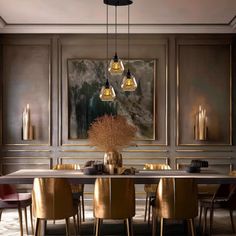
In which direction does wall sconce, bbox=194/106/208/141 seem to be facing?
toward the camera

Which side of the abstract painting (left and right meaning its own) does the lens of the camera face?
front

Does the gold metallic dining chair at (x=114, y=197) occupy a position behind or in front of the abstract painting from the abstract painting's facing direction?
in front

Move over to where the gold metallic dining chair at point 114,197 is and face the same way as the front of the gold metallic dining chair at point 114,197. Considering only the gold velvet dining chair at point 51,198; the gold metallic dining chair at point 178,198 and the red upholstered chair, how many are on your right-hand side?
1

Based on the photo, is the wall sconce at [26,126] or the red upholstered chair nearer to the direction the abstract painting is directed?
the red upholstered chair

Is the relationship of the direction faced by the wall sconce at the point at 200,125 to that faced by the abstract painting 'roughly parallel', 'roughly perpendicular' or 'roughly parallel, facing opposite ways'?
roughly parallel

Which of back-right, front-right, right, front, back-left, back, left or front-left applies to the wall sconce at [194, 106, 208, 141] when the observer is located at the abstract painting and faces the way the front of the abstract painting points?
left

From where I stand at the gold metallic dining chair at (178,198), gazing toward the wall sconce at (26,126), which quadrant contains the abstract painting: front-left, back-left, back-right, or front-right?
front-right

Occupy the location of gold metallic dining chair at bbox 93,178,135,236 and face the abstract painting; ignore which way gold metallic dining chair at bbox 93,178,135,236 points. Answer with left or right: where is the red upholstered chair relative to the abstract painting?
left

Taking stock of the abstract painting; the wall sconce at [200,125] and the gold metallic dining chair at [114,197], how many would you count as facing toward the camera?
2

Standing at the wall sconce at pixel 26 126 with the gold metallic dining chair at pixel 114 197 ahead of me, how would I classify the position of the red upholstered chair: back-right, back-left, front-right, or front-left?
front-right

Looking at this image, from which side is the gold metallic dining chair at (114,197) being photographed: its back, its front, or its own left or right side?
back

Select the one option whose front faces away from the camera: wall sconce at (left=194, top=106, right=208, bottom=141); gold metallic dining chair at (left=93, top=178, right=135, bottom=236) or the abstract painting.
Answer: the gold metallic dining chair

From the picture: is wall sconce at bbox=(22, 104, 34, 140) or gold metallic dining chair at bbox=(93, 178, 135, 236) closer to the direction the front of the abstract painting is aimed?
the gold metallic dining chair

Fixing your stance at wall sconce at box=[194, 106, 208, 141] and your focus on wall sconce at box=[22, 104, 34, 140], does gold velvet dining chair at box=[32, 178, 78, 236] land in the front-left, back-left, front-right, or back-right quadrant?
front-left

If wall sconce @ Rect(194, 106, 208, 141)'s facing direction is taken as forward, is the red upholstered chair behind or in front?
in front

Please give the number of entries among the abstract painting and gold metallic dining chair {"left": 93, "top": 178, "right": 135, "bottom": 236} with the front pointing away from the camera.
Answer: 1

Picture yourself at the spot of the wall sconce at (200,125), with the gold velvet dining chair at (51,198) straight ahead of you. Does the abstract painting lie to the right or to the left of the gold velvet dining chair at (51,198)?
right

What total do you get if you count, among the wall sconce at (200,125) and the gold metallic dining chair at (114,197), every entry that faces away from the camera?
1
